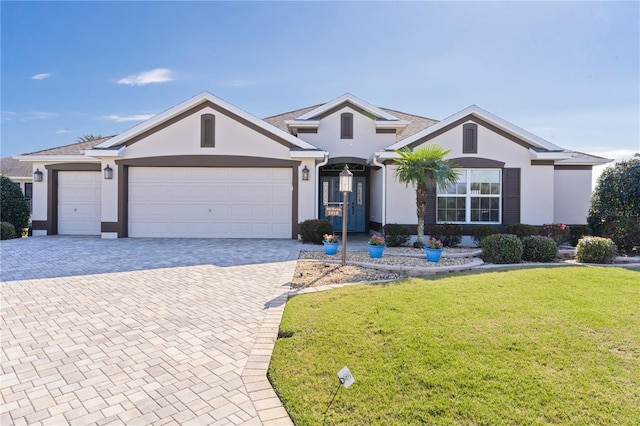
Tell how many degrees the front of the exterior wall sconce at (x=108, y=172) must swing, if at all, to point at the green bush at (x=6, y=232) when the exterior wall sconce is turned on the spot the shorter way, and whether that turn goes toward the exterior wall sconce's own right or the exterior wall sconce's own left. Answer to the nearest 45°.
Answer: approximately 135° to the exterior wall sconce's own right

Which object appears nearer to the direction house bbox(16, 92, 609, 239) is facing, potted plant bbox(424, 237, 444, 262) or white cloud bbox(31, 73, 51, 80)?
the potted plant

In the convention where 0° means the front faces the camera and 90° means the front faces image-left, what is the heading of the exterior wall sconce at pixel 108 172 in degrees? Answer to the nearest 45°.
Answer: approximately 0°

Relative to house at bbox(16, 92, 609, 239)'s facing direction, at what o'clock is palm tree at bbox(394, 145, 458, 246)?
The palm tree is roughly at 10 o'clock from the house.

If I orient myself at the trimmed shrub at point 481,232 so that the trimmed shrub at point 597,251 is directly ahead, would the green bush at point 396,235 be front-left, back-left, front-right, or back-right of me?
back-right

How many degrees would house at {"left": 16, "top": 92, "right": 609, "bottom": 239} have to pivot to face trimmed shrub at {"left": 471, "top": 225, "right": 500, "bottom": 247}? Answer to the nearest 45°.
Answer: approximately 90° to its left

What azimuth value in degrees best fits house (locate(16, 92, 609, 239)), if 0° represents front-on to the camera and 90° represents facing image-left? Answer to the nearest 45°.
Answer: approximately 0°

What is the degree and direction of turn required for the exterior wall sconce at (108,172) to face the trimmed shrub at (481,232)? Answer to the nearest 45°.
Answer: approximately 45° to its left

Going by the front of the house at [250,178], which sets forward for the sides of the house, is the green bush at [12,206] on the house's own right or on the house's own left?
on the house's own right

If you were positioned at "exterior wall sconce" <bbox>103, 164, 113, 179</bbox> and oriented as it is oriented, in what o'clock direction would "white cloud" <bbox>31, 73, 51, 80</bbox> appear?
The white cloud is roughly at 5 o'clock from the exterior wall sconce.
